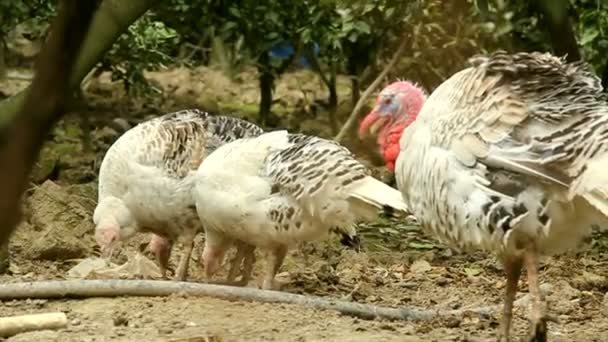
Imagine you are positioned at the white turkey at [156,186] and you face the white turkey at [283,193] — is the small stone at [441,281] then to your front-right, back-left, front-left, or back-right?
front-left

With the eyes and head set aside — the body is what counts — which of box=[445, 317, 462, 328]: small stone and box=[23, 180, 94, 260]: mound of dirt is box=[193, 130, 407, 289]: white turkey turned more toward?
the mound of dirt

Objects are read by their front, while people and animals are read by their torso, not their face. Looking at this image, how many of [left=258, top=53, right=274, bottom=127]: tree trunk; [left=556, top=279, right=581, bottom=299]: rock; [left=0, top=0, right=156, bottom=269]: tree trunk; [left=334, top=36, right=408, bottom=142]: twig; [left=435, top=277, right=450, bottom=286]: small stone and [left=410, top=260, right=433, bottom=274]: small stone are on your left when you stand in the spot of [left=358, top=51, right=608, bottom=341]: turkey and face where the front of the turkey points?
1

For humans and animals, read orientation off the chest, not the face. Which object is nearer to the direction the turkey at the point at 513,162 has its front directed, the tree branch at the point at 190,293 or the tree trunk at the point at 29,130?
the tree branch

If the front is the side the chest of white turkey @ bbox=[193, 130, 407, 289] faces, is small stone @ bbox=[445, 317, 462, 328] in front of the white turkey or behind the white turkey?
behind

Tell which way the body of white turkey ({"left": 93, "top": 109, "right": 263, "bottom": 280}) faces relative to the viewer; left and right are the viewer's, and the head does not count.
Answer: facing the viewer and to the left of the viewer

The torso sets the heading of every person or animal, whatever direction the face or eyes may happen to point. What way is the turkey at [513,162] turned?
to the viewer's left

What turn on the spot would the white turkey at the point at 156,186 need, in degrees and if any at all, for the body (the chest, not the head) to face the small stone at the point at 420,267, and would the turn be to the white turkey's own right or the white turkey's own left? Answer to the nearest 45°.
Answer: approximately 135° to the white turkey's own left

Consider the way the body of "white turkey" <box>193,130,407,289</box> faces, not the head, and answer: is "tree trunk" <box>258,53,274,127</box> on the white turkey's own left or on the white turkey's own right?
on the white turkey's own right

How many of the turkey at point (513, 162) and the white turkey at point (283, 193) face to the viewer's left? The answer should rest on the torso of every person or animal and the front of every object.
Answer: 2

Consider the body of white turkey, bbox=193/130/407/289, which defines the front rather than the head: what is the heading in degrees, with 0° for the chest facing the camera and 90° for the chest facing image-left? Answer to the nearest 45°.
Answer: approximately 90°
